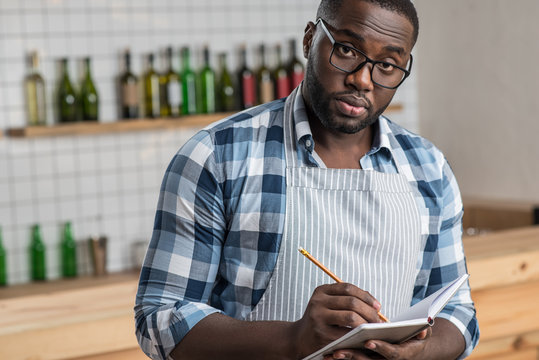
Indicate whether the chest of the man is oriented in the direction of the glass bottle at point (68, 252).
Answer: no

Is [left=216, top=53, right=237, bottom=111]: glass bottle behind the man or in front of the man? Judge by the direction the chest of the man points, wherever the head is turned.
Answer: behind

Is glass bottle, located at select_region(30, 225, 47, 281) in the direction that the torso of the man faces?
no

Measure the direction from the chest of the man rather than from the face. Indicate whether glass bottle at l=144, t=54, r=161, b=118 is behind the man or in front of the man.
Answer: behind

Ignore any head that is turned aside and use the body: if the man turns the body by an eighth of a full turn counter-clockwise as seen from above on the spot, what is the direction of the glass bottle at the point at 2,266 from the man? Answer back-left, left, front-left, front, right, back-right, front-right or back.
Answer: back-left

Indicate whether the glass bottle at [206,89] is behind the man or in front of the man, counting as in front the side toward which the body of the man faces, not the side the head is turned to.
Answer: behind

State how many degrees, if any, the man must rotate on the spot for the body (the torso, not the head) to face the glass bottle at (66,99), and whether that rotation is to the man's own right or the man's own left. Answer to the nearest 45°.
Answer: approximately 180°

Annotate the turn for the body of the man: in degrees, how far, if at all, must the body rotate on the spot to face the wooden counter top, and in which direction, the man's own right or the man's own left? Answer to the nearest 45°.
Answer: approximately 180°

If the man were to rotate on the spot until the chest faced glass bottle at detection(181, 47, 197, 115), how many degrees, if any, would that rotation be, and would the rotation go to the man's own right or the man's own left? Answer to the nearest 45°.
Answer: approximately 135° to the man's own left

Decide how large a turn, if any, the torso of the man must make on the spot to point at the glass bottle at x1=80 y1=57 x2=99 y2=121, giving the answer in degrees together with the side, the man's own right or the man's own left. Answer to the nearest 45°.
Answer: approximately 180°

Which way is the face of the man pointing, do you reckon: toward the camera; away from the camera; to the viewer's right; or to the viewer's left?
toward the camera

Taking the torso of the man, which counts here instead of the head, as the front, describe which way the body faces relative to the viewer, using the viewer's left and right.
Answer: facing the viewer and to the right of the viewer
